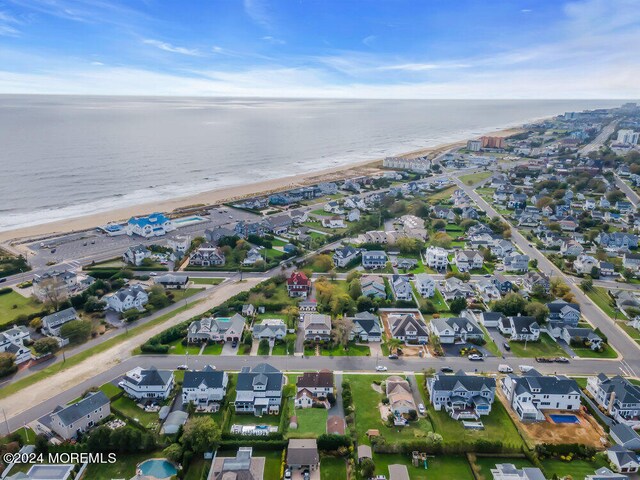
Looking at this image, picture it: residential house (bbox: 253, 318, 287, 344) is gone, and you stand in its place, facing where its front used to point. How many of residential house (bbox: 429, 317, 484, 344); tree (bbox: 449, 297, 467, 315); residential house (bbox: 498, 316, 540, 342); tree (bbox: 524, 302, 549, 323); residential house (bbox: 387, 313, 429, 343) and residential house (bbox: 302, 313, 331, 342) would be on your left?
6

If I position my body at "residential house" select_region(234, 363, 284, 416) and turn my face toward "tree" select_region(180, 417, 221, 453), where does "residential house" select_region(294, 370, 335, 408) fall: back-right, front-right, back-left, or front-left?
back-left

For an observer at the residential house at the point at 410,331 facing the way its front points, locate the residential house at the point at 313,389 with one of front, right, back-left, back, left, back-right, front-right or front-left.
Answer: front-right

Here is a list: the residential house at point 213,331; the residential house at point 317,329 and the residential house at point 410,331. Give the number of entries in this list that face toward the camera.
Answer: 3

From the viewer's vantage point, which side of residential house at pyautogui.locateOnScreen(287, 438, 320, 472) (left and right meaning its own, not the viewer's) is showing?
front

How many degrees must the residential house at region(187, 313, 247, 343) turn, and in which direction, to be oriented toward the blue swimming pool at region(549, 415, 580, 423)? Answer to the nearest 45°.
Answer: approximately 45° to its left

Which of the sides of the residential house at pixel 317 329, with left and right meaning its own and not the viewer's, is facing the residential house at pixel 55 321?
right

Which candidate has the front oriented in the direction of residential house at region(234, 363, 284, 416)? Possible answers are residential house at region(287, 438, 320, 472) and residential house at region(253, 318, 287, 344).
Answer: residential house at region(253, 318, 287, 344)

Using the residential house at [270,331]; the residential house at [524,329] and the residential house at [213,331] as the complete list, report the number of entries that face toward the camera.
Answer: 3

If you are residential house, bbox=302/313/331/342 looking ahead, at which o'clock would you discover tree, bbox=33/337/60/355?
The tree is roughly at 3 o'clock from the residential house.

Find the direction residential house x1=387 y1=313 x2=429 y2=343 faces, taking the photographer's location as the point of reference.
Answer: facing the viewer

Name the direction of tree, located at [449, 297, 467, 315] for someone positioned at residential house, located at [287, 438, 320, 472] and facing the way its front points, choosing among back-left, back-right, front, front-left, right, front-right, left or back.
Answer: back-left

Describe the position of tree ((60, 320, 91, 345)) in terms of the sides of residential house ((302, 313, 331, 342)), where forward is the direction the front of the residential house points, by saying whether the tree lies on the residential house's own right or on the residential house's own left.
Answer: on the residential house's own right

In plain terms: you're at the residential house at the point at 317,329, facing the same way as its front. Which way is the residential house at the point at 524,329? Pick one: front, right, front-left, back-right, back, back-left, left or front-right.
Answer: left

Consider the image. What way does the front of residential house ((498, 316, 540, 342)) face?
toward the camera

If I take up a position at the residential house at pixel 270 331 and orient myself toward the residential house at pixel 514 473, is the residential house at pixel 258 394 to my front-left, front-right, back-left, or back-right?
front-right
